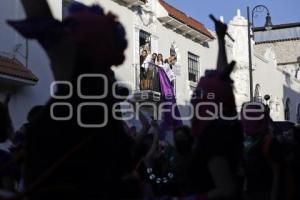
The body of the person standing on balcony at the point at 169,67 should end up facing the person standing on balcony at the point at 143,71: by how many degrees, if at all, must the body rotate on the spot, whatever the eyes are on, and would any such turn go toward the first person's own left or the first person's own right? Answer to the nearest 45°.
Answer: approximately 90° to the first person's own right

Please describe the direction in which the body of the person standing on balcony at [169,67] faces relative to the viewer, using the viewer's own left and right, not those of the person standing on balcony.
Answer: facing the viewer and to the right of the viewer

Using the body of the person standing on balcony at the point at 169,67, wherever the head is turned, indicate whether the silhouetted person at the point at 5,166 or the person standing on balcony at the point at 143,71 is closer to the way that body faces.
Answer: the silhouetted person

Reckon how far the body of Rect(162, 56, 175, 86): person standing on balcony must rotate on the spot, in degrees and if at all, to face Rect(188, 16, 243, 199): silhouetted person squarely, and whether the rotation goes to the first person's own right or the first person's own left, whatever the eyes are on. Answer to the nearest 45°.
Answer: approximately 45° to the first person's own right

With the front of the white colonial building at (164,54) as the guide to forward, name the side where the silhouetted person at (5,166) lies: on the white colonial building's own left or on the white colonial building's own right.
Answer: on the white colonial building's own right

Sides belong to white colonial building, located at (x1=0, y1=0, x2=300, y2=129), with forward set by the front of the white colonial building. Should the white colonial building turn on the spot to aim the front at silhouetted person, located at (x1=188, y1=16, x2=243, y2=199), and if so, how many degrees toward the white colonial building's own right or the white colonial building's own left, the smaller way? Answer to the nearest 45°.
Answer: approximately 45° to the white colonial building's own right

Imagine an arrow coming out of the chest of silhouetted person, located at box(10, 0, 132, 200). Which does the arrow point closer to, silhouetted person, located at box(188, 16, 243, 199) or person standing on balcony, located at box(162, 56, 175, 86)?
the person standing on balcony

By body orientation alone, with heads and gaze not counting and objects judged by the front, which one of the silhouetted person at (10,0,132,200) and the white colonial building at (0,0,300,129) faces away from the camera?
the silhouetted person

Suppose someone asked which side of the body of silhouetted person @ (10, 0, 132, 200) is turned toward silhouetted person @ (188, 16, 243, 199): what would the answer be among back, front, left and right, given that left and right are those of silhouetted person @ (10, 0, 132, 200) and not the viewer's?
right

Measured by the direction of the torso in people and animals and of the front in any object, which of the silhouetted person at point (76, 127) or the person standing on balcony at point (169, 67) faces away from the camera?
the silhouetted person

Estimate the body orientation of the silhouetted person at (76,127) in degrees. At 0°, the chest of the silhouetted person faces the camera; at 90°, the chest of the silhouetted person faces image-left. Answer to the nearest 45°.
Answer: approximately 180°

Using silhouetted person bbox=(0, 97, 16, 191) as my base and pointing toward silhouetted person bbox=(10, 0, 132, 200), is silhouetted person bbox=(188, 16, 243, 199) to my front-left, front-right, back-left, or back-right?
front-left

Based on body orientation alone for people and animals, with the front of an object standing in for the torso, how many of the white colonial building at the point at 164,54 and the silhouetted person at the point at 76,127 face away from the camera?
1

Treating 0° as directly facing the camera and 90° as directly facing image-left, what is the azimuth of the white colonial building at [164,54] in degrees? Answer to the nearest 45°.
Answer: approximately 315°

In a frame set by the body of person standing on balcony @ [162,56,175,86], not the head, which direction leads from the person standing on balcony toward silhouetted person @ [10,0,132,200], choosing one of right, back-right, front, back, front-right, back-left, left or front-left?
front-right

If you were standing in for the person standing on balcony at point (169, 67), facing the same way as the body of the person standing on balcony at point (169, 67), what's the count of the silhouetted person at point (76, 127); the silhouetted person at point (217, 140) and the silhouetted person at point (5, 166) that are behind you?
0
